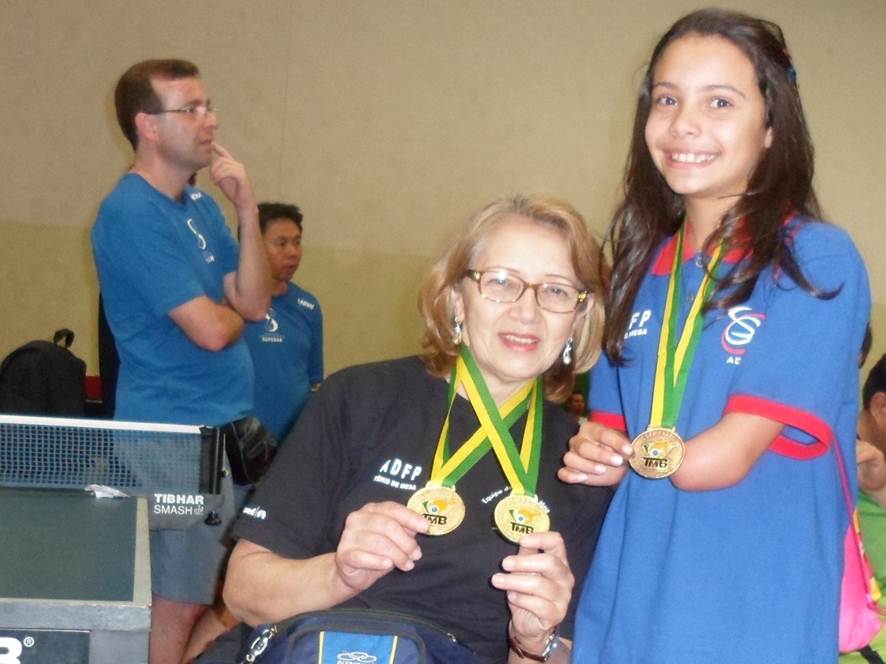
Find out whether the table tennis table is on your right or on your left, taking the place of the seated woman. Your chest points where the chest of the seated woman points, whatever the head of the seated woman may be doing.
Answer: on your right

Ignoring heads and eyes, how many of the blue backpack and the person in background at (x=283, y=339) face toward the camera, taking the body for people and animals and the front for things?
2

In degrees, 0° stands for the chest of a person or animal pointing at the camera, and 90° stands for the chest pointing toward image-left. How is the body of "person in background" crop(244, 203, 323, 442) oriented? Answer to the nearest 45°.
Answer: approximately 0°

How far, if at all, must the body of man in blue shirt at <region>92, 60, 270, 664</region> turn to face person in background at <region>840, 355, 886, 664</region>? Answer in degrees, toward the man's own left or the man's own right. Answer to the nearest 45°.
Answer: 0° — they already face them

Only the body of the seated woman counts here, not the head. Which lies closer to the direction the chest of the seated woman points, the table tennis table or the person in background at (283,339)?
the table tennis table

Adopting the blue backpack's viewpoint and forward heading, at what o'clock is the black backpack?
The black backpack is roughly at 5 o'clock from the blue backpack.

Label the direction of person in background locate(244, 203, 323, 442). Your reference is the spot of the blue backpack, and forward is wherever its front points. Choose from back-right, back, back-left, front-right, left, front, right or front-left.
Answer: back

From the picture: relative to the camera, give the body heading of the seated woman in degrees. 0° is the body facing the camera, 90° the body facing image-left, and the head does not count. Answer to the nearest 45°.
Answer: approximately 0°

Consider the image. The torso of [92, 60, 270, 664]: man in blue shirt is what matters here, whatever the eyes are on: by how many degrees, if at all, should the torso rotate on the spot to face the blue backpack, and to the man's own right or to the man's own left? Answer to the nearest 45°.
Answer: approximately 45° to the man's own right
